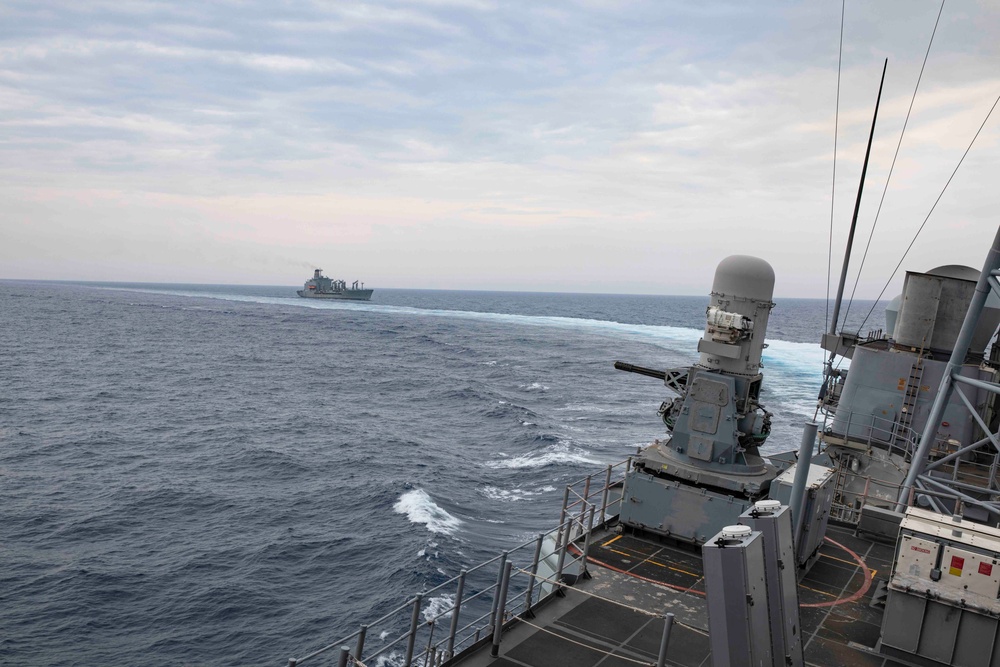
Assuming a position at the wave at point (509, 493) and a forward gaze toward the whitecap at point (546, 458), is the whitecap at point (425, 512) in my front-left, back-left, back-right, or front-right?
back-left

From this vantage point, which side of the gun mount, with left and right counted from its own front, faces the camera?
left

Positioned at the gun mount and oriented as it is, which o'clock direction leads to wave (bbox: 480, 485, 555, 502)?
The wave is roughly at 2 o'clock from the gun mount.

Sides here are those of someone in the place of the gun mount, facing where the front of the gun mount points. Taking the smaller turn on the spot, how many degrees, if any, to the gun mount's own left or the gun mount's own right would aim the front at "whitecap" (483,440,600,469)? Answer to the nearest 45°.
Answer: approximately 90° to the gun mount's own right

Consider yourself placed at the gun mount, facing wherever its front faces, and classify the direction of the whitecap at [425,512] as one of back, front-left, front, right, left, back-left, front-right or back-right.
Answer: front-right
